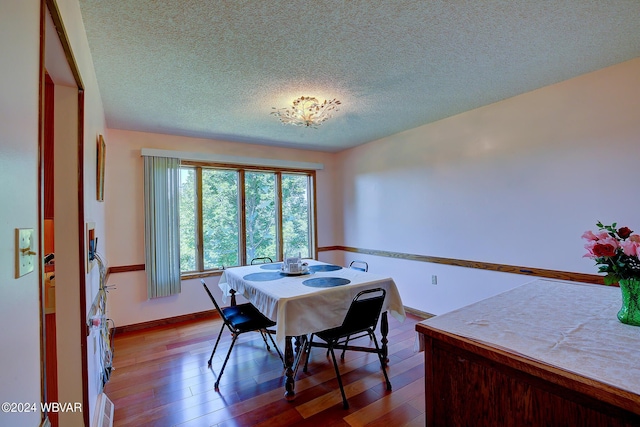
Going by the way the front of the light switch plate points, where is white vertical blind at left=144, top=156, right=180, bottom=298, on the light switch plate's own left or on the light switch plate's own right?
on the light switch plate's own left

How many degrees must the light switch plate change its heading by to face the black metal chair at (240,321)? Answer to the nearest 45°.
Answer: approximately 45° to its left

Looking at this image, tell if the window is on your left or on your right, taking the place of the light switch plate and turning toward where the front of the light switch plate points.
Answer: on your left

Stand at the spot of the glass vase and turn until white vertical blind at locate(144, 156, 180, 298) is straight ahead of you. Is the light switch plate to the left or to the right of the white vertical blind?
left

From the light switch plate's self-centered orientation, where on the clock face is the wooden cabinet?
The wooden cabinet is roughly at 1 o'clock from the light switch plate.

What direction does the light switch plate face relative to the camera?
to the viewer's right
